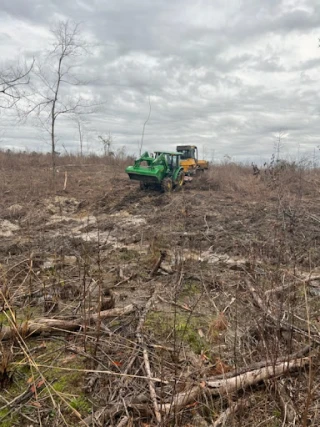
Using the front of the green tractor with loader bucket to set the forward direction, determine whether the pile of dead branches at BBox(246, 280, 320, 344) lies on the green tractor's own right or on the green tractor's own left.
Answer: on the green tractor's own left

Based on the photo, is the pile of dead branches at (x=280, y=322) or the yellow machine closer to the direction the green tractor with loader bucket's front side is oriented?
the pile of dead branches

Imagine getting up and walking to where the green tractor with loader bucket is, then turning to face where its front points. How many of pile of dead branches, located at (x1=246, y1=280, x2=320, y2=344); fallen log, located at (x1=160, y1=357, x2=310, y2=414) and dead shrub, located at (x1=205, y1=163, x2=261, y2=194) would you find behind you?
1

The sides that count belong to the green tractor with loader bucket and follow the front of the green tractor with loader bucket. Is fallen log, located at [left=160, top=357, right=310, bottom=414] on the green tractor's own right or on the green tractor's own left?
on the green tractor's own left

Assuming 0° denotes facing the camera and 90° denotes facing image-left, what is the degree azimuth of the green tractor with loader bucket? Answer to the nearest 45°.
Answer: approximately 45°

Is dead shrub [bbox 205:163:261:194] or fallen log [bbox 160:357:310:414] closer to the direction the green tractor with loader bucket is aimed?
the fallen log

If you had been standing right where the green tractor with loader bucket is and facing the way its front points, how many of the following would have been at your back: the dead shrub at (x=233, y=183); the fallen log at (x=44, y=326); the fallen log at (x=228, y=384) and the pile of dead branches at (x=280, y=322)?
1

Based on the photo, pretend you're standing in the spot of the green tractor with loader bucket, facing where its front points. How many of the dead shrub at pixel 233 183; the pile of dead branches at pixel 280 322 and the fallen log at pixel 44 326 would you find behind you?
1

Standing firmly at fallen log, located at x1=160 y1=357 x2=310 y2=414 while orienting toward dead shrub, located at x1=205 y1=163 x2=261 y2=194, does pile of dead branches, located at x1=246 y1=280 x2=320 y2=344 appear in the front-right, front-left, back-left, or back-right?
front-right

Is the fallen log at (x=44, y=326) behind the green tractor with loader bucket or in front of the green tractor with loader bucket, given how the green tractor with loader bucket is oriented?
in front
